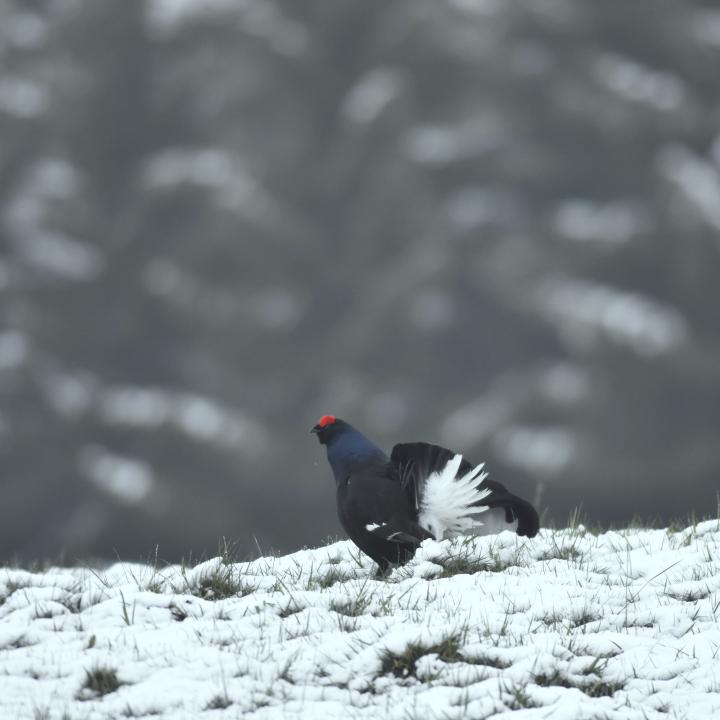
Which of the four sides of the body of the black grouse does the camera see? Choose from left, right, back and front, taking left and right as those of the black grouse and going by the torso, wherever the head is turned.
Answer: left
